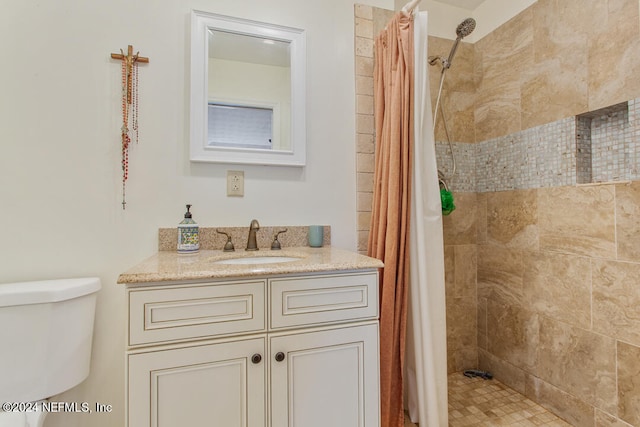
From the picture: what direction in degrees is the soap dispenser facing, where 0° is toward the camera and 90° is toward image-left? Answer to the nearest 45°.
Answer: approximately 0°

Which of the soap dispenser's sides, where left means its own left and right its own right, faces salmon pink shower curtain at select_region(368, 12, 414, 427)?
left

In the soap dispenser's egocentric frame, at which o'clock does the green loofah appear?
The green loofah is roughly at 9 o'clock from the soap dispenser.

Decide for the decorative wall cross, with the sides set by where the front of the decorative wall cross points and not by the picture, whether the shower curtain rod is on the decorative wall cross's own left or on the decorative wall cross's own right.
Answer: on the decorative wall cross's own left
